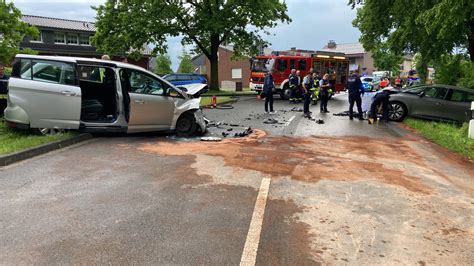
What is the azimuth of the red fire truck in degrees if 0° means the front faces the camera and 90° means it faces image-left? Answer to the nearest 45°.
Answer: approximately 45°

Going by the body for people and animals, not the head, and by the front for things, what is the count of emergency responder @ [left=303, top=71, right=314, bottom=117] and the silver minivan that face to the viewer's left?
0

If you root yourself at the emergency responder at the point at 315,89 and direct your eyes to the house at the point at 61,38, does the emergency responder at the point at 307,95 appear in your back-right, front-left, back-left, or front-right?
back-left

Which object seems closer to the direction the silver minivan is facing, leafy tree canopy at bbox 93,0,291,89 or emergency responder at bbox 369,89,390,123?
the emergency responder

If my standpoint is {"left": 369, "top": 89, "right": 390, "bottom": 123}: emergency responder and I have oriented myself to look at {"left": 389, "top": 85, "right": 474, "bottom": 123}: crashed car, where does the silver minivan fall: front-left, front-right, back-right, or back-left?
back-right

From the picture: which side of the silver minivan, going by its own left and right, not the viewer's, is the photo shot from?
right

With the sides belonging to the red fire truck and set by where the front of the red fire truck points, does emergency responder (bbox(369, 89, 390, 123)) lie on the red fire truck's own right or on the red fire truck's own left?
on the red fire truck's own left

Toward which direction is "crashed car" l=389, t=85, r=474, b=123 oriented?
to the viewer's left

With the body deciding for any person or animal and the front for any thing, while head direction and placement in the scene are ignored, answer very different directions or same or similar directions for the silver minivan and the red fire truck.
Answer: very different directions
